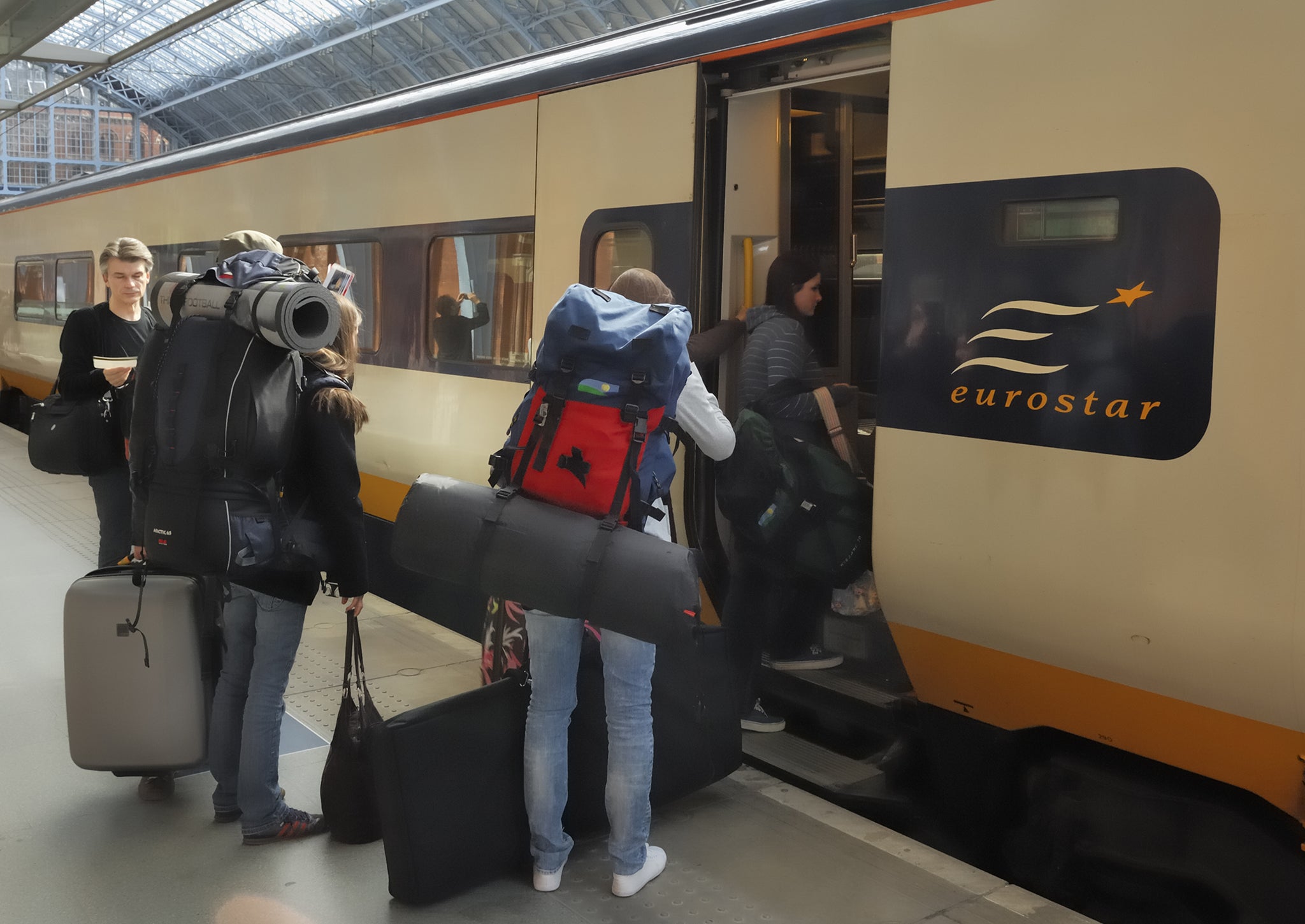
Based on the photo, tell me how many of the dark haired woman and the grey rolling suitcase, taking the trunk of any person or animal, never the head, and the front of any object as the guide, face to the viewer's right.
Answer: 1

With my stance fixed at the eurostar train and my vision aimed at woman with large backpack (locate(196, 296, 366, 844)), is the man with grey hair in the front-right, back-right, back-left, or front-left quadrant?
front-right

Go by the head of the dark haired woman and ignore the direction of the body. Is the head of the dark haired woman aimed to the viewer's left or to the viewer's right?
to the viewer's right

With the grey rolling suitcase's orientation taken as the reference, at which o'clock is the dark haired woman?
The dark haired woman is roughly at 9 o'clock from the grey rolling suitcase.

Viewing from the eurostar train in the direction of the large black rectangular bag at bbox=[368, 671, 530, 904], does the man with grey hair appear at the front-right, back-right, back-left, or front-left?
front-right

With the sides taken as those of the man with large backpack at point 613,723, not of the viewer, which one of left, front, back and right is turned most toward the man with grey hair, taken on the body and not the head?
left

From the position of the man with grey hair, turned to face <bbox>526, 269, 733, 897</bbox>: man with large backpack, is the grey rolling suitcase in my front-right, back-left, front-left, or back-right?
front-right

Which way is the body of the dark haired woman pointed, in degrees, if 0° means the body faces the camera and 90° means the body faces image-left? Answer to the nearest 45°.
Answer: approximately 270°

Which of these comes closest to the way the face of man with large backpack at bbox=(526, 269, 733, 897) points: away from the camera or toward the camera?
away from the camera

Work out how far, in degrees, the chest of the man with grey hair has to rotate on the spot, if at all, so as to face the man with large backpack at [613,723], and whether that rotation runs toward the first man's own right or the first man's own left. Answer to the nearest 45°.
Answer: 0° — they already face them

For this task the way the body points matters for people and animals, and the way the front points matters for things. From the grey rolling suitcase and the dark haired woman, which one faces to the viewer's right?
the dark haired woman

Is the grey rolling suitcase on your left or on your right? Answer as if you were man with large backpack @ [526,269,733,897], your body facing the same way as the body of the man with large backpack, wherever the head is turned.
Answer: on your left

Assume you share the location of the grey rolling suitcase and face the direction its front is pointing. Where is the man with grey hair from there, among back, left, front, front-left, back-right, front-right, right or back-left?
back

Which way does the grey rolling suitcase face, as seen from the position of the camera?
facing the viewer

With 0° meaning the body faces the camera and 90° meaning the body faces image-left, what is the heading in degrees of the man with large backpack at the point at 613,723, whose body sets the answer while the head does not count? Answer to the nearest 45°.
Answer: approximately 225°
